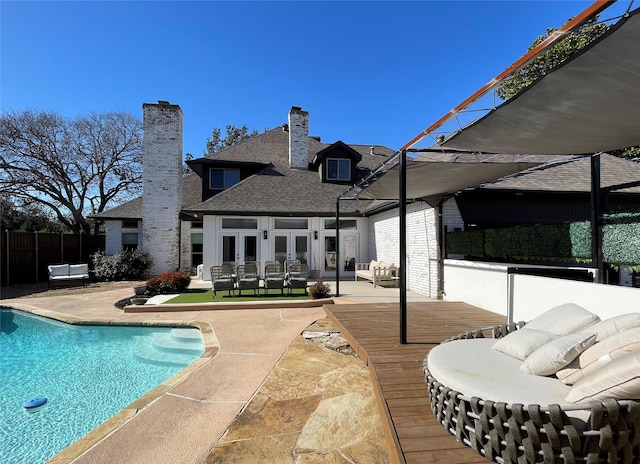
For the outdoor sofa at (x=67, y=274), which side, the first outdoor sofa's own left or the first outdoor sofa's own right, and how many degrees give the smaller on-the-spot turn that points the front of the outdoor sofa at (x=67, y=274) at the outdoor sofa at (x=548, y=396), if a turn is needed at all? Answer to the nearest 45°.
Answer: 0° — it already faces it

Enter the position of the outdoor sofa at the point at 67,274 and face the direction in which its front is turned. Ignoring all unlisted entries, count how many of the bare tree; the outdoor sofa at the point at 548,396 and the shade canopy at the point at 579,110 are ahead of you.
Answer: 2

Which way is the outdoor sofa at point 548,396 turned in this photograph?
to the viewer's left

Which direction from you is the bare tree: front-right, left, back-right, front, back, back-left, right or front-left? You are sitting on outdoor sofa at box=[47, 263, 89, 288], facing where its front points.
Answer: back

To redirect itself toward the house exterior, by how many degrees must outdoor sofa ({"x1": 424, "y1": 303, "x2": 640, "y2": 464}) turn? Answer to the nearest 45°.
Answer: approximately 45° to its right

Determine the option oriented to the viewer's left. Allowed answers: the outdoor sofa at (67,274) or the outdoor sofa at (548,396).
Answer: the outdoor sofa at (548,396)

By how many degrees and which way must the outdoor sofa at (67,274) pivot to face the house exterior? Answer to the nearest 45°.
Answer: approximately 90° to its left

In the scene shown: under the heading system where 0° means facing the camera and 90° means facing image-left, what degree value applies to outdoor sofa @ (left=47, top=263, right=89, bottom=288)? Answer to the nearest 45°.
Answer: approximately 0°
